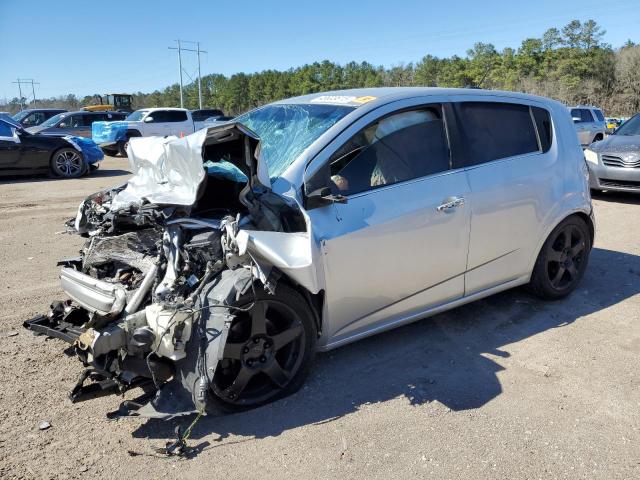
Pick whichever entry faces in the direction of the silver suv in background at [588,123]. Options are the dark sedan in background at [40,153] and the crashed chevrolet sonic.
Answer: the dark sedan in background

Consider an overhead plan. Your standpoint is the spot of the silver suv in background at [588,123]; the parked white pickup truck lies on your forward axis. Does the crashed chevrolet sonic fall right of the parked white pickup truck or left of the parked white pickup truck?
left

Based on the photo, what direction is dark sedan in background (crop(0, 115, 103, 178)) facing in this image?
to the viewer's right

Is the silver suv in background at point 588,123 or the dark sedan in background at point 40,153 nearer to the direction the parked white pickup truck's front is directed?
the dark sedan in background

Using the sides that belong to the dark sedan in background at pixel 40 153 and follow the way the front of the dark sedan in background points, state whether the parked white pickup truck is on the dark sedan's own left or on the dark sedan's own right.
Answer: on the dark sedan's own left

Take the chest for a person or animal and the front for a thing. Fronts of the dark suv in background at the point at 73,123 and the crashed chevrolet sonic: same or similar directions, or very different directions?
same or similar directions

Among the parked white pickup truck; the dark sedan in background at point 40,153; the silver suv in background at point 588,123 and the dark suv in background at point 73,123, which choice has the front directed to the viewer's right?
the dark sedan in background at point 40,153

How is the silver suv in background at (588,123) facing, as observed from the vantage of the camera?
facing the viewer and to the left of the viewer

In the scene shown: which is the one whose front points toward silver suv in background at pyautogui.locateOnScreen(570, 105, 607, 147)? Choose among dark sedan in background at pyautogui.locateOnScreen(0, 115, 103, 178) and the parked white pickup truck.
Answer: the dark sedan in background

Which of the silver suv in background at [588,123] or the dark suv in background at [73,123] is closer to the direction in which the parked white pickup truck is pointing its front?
the dark suv in background

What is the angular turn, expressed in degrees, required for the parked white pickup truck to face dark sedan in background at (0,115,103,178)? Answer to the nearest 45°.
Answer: approximately 45° to its left

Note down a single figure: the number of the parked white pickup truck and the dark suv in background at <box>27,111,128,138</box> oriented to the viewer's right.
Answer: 0

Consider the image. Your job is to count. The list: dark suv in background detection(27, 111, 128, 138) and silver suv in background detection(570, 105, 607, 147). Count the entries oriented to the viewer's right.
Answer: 0

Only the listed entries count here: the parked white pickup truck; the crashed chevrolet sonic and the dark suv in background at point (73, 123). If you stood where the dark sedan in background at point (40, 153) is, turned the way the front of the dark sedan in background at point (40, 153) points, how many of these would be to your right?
1

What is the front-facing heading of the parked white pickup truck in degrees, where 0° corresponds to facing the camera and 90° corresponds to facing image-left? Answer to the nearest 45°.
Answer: approximately 45°

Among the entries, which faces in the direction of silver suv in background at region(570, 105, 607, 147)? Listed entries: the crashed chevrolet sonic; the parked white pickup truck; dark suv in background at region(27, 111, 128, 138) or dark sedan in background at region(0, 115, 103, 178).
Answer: dark sedan in background at region(0, 115, 103, 178)
